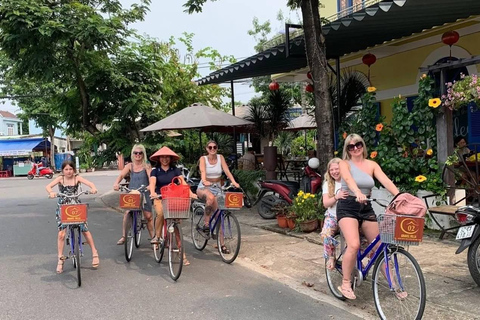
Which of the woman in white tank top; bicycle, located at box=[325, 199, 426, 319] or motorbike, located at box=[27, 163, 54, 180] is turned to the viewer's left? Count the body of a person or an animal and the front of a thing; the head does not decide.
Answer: the motorbike

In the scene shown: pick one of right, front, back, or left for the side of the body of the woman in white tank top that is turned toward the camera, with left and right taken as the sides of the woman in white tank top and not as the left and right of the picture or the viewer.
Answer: front

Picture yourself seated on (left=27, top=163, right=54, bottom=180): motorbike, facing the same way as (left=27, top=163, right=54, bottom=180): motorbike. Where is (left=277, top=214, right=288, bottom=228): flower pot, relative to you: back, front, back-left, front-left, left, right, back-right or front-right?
left

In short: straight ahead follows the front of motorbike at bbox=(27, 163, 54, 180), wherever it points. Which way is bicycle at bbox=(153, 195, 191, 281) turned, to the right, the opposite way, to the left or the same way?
to the left

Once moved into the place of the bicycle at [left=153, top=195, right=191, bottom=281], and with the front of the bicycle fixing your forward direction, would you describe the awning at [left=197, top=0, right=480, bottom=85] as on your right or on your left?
on your left

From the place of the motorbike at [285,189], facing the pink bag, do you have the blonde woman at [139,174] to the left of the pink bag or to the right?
right

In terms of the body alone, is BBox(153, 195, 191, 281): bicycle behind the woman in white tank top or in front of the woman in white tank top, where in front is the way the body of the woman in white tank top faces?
in front

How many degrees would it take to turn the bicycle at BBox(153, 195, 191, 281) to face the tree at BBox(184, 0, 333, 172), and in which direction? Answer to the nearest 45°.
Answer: approximately 135° to its left

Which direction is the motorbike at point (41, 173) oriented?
to the viewer's left

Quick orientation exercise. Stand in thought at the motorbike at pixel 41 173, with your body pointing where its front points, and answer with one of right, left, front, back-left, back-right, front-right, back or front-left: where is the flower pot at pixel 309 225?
left

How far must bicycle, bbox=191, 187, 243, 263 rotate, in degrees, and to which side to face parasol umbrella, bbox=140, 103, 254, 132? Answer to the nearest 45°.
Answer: approximately 135° to its left

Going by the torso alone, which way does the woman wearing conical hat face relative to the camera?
toward the camera
